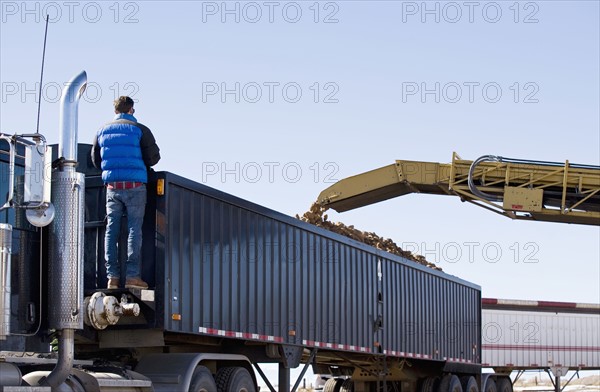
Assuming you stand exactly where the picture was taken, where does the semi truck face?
facing the viewer and to the left of the viewer

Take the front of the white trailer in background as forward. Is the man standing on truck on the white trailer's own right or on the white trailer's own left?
on the white trailer's own left

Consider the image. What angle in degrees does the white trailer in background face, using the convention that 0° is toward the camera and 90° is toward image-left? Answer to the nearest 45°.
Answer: approximately 90°

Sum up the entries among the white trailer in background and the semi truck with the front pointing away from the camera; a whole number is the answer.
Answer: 0

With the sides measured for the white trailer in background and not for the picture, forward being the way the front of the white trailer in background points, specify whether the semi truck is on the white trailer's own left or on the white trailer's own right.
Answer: on the white trailer's own left

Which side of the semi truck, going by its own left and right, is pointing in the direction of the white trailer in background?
back
